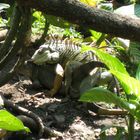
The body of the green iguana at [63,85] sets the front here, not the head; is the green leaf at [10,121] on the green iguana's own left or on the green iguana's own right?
on the green iguana's own left

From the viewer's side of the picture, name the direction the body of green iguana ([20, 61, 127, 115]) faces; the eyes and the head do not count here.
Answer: to the viewer's left

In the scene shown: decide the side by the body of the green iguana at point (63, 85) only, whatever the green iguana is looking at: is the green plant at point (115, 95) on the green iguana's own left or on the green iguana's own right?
on the green iguana's own left

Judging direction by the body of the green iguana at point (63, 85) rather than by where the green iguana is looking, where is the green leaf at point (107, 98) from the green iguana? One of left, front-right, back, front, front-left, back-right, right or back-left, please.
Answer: left
